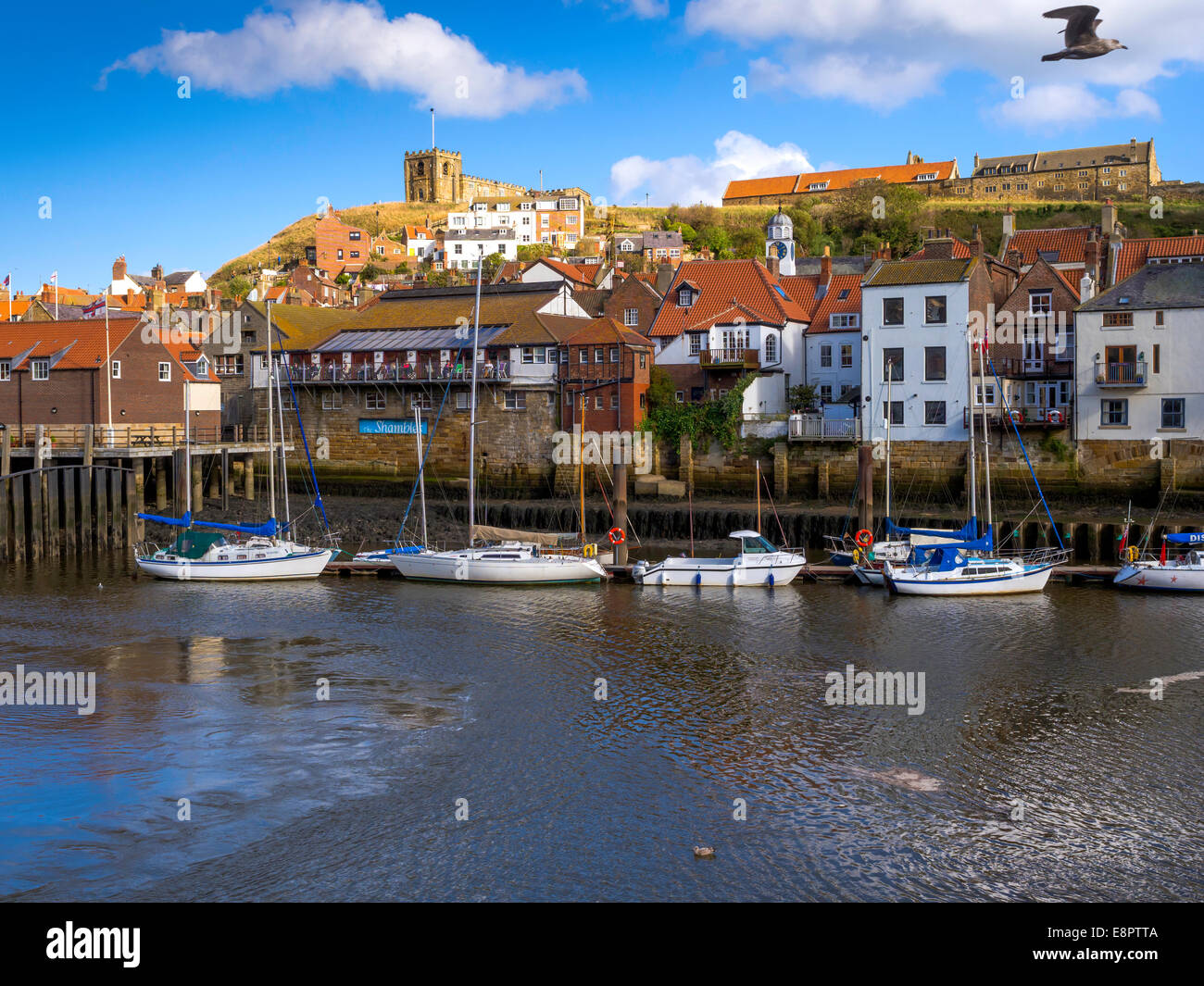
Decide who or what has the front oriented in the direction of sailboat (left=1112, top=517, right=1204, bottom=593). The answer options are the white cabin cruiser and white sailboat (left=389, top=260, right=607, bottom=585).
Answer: the white cabin cruiser

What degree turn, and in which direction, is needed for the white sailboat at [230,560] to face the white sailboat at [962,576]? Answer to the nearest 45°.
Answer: approximately 45° to its right

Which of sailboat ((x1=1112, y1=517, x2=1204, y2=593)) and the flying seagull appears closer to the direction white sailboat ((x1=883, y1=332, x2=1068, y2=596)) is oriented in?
the sailboat

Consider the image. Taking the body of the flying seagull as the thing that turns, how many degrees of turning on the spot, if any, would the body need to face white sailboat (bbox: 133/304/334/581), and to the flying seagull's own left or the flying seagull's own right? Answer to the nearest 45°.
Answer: approximately 135° to the flying seagull's own left

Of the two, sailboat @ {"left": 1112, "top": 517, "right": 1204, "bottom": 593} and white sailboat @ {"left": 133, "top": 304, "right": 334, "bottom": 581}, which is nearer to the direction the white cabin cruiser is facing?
the sailboat

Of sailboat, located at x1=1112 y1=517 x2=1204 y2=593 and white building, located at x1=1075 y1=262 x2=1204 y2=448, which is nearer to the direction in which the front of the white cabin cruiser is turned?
the sailboat

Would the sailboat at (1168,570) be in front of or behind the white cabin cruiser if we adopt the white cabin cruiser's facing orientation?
in front

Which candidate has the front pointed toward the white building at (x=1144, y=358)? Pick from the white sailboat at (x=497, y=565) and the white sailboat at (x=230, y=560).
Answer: the white sailboat at (x=230, y=560)

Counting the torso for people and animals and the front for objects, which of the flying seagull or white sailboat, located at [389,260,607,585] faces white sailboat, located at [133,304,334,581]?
white sailboat, located at [389,260,607,585]

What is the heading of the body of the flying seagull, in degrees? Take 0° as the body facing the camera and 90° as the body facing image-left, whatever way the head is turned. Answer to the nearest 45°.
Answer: approximately 270°

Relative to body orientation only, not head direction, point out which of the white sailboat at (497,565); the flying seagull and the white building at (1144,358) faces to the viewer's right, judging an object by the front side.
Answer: the flying seagull

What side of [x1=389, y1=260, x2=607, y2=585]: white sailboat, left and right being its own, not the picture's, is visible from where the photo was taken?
left

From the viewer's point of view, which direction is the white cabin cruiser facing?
to the viewer's right

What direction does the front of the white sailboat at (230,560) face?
to the viewer's right
